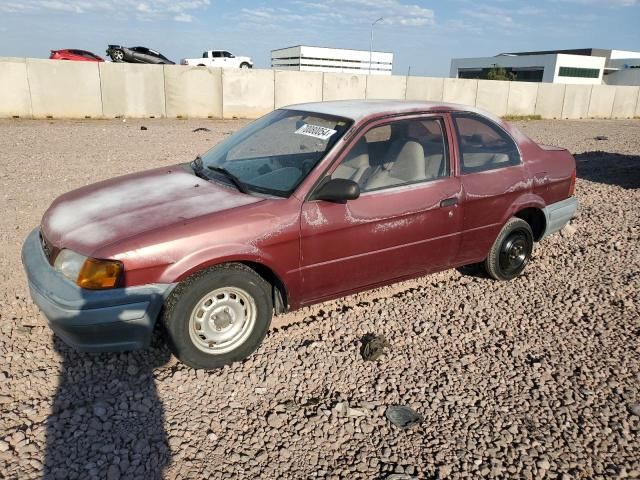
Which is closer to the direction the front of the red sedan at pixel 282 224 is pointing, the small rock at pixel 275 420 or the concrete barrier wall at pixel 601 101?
the small rock

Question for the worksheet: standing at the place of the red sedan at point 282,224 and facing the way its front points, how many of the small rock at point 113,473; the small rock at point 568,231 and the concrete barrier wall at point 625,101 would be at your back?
2

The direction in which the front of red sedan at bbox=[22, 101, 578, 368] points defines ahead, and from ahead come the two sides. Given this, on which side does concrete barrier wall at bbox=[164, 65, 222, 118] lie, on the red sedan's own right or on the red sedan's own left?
on the red sedan's own right

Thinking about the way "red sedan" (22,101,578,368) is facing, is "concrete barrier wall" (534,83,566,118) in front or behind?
behind

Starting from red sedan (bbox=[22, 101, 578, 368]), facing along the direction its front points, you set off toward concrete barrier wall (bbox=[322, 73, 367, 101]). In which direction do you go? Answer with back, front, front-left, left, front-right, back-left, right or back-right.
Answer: back-right

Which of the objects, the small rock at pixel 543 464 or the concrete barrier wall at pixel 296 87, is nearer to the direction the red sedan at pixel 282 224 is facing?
the small rock

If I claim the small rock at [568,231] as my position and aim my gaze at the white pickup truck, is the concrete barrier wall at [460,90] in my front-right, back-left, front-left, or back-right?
front-right

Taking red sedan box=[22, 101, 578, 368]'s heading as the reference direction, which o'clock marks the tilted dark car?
The tilted dark car is roughly at 4 o'clock from the red sedan.

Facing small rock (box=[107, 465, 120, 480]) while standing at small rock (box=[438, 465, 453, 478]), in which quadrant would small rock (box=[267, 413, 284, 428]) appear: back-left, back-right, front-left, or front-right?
front-right

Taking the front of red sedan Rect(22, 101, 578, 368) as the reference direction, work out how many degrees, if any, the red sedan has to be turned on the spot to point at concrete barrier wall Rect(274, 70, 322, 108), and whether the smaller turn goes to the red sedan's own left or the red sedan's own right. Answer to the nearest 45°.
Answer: approximately 135° to the red sedan's own right

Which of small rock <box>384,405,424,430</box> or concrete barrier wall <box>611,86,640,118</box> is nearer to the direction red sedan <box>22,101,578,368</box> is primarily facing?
the small rock
